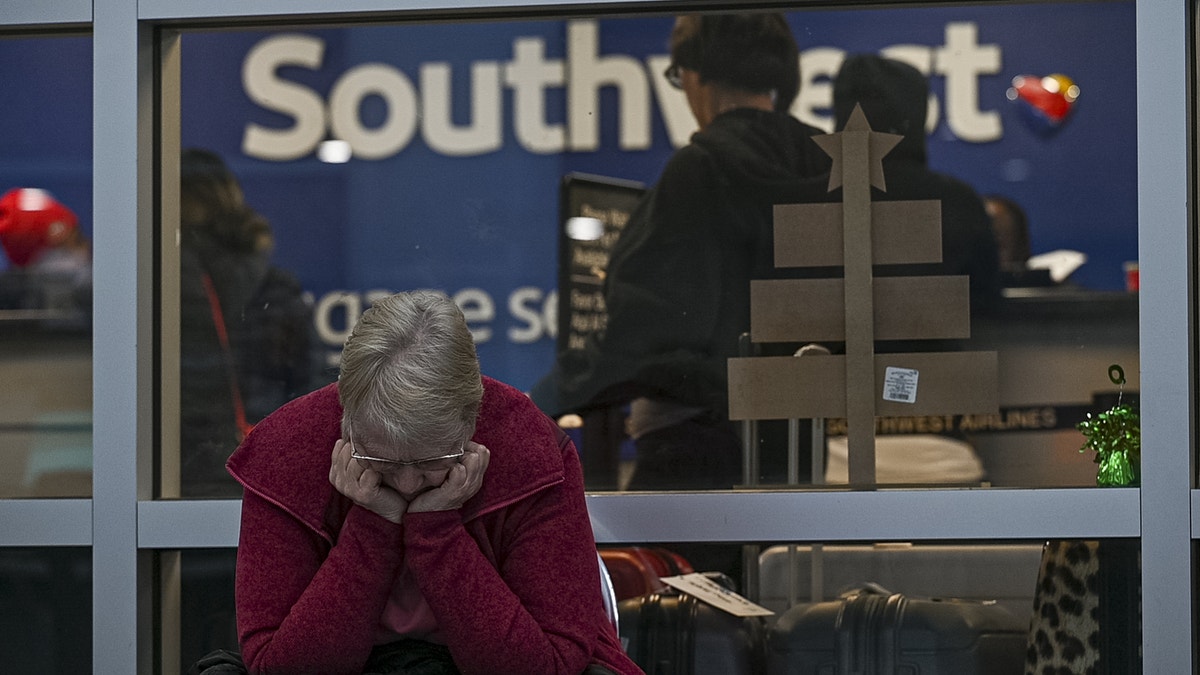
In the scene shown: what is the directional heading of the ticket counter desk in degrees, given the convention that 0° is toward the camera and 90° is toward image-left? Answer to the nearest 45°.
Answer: approximately 0°

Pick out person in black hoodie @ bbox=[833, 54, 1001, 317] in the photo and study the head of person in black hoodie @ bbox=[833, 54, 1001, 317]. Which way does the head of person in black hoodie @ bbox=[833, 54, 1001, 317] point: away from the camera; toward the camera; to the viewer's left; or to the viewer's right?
away from the camera

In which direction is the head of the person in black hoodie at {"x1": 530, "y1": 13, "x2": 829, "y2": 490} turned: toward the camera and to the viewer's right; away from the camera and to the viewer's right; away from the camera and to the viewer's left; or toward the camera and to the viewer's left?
away from the camera and to the viewer's left

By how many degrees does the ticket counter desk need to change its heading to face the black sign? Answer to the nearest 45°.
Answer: approximately 90° to its right

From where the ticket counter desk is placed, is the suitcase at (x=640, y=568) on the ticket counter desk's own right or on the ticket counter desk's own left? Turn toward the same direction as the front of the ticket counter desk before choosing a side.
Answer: on the ticket counter desk's own right

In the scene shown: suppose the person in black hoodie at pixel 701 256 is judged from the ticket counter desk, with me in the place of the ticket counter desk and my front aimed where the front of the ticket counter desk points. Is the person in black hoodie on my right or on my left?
on my right
